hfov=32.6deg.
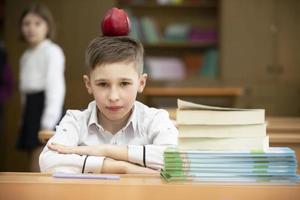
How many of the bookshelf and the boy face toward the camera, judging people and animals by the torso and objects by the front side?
2

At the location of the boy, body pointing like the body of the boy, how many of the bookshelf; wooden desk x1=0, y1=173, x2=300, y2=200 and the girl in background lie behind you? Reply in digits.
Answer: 2

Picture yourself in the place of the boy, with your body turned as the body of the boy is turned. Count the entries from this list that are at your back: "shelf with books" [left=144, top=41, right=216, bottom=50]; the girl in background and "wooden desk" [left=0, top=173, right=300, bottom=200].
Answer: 2

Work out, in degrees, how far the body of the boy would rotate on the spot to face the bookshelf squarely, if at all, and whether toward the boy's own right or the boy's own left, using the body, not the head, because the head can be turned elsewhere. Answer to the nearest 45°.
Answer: approximately 180°

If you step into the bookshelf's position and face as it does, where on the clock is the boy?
The boy is roughly at 12 o'clock from the bookshelf.

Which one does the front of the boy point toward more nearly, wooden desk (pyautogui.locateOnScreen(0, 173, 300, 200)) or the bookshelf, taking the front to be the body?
the wooden desk

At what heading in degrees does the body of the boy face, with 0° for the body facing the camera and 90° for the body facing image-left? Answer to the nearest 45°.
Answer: approximately 0°

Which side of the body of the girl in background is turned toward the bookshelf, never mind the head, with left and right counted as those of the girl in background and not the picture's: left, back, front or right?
back
